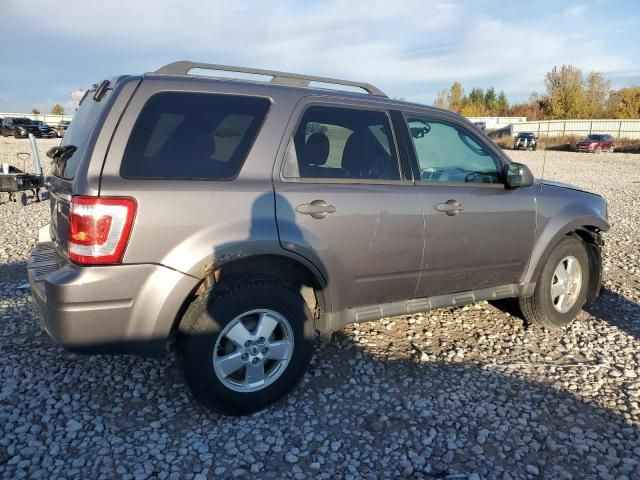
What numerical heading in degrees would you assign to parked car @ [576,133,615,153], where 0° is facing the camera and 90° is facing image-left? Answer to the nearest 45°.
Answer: approximately 45°

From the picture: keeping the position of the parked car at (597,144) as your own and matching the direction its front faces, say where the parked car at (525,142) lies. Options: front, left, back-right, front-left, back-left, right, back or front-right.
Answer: front-right

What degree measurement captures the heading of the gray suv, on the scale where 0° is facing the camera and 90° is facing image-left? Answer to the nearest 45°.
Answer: approximately 225°

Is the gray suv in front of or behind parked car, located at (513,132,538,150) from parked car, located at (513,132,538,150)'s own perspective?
in front

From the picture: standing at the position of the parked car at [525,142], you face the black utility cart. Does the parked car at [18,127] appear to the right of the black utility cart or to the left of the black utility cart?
right

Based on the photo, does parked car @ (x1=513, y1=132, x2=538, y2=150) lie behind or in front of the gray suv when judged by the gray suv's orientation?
in front

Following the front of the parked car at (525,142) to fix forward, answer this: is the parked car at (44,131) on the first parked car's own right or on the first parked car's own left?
on the first parked car's own right

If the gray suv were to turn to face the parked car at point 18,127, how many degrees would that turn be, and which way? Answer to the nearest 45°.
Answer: approximately 90° to its left

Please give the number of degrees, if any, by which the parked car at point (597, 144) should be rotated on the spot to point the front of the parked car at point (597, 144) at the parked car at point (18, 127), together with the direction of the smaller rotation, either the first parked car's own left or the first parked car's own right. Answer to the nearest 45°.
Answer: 0° — it already faces it

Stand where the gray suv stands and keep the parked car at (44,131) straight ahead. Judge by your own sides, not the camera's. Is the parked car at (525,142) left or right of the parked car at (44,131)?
right

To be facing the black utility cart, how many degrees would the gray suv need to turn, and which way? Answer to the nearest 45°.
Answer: approximately 90° to its left

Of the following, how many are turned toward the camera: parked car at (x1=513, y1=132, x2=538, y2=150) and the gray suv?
1

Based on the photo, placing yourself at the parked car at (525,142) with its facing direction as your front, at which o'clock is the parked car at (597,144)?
the parked car at (597,144) is roughly at 9 o'clock from the parked car at (525,142).
